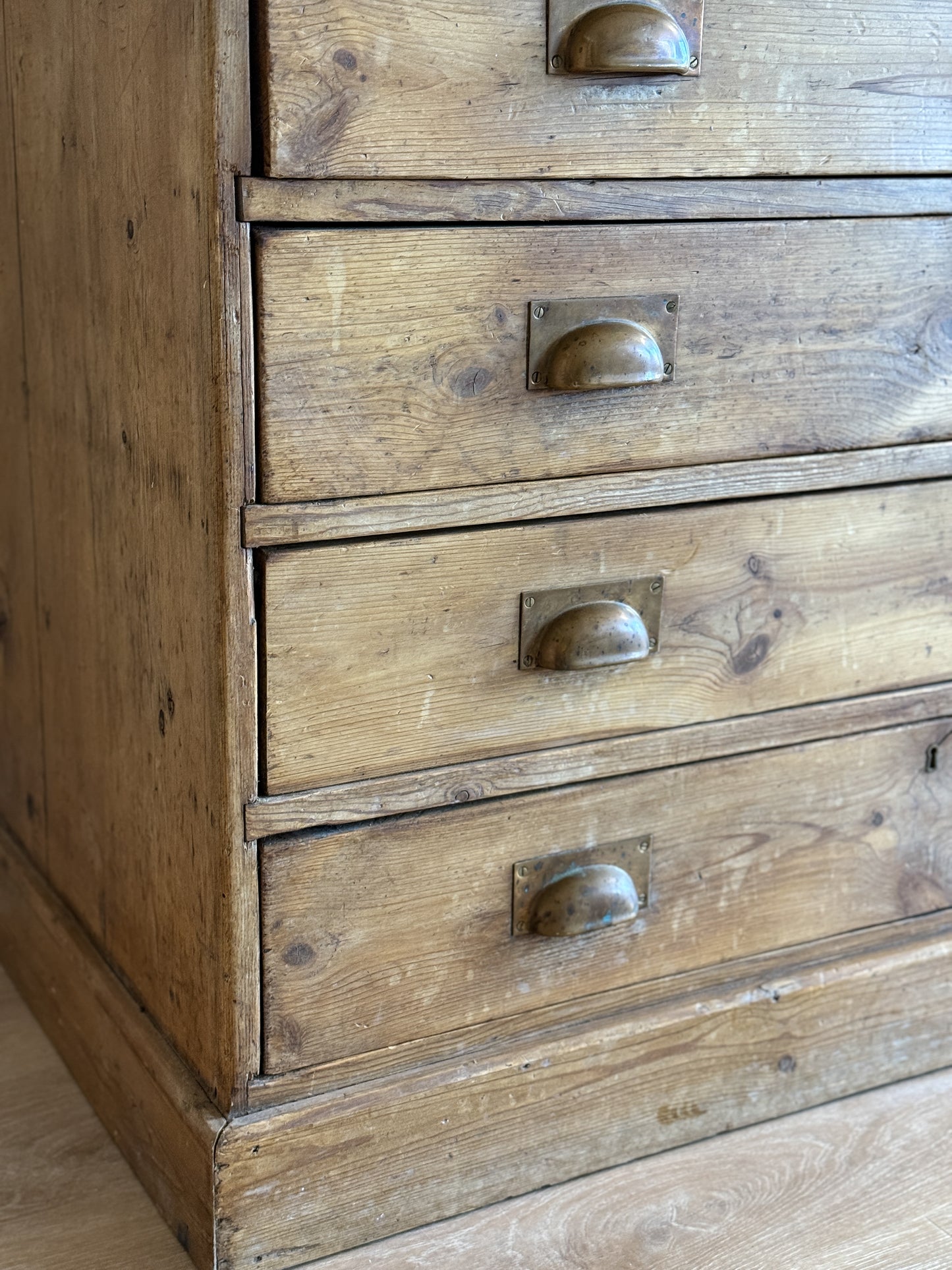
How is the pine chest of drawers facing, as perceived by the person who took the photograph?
facing the viewer and to the right of the viewer
